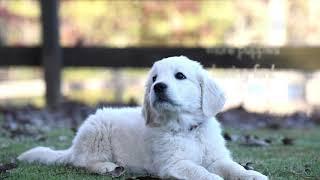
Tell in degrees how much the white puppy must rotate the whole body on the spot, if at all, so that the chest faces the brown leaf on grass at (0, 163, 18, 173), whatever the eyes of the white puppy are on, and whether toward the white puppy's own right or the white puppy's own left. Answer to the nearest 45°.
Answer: approximately 135° to the white puppy's own right

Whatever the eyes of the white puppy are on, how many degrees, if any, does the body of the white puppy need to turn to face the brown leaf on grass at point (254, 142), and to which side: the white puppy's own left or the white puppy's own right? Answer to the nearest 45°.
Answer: approximately 90° to the white puppy's own left

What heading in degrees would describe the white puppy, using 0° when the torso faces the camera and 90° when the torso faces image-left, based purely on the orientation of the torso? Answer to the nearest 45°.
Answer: approximately 315°
